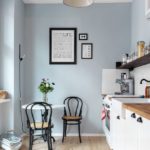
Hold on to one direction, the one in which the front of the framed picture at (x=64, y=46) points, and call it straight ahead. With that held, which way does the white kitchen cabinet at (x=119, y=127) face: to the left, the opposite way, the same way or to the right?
to the right

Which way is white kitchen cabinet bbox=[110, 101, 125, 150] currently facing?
to the viewer's left

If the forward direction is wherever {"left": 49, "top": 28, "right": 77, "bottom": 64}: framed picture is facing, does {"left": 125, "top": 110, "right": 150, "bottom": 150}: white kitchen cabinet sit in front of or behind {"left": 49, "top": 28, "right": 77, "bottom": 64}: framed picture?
in front

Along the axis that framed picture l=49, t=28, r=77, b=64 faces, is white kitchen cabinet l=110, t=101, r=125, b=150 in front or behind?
in front

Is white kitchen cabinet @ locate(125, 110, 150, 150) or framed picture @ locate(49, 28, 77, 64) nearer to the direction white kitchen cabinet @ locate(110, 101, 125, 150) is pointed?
the framed picture

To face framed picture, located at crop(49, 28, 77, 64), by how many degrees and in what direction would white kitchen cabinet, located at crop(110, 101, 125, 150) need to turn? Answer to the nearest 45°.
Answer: approximately 45° to its right

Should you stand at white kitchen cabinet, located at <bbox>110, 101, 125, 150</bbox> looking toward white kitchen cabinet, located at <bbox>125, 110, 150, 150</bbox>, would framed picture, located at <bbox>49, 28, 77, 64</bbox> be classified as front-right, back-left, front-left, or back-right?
back-right

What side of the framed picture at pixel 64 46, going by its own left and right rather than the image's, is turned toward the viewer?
front

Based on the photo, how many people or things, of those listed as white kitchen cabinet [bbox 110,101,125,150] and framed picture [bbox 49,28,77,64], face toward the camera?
1

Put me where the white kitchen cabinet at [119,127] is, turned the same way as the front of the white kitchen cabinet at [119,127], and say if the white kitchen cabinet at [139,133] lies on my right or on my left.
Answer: on my left
